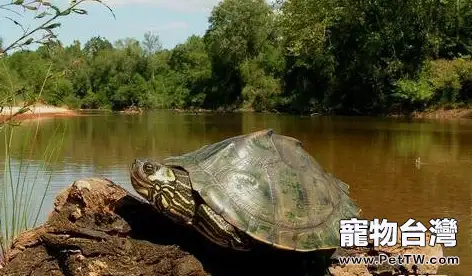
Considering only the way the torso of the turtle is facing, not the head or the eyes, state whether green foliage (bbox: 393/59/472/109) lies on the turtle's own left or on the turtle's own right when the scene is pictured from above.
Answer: on the turtle's own right

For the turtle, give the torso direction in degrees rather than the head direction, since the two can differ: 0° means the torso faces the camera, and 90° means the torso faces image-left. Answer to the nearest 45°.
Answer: approximately 90°
